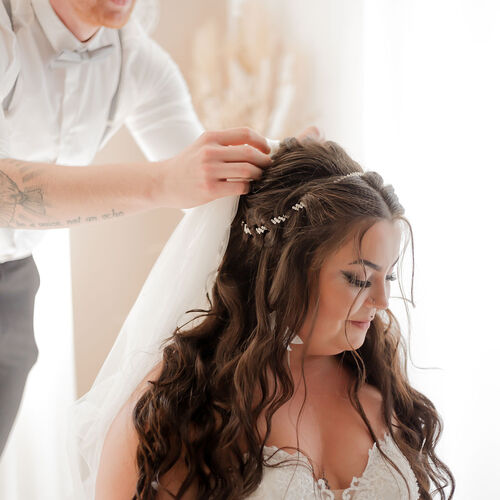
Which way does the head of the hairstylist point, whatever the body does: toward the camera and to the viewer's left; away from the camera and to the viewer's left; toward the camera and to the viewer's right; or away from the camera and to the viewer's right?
toward the camera and to the viewer's right

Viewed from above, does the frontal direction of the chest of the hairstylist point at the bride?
yes

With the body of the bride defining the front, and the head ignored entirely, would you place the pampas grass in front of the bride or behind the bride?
behind

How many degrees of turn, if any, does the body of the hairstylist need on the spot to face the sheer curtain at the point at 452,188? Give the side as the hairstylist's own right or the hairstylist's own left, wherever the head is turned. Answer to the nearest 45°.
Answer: approximately 45° to the hairstylist's own left

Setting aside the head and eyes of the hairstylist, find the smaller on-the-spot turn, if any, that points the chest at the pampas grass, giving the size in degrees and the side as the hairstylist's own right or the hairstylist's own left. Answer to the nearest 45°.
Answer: approximately 90° to the hairstylist's own left

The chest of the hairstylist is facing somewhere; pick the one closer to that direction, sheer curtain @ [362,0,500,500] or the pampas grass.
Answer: the sheer curtain

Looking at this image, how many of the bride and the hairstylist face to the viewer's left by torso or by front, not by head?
0

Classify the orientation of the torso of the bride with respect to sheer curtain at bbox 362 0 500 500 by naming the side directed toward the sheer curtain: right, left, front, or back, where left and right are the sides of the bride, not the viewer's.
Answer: left

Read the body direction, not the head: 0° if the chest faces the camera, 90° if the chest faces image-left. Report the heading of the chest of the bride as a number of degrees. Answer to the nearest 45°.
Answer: approximately 315°

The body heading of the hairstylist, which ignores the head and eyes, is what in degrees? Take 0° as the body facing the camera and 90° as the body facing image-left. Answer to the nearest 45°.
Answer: approximately 315°

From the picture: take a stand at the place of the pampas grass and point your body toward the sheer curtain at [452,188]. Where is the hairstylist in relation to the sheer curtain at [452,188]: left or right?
right
